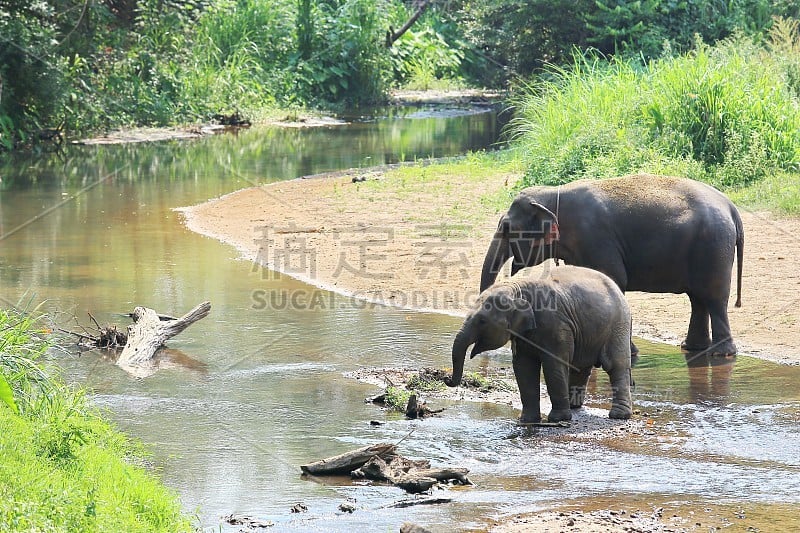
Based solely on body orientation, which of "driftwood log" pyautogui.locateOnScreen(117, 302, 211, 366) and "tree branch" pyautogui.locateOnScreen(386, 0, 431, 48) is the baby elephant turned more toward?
the driftwood log

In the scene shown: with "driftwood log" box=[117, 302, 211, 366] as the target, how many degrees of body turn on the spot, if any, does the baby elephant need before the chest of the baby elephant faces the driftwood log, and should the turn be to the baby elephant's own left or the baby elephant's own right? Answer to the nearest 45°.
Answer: approximately 90° to the baby elephant's own right

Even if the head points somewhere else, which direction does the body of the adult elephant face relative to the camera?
to the viewer's left

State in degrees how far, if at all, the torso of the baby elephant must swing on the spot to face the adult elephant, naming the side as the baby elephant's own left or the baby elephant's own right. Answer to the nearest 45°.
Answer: approximately 135° to the baby elephant's own right

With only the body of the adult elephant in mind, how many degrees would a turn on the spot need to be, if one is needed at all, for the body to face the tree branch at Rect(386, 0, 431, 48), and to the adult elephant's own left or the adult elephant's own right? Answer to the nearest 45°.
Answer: approximately 90° to the adult elephant's own right

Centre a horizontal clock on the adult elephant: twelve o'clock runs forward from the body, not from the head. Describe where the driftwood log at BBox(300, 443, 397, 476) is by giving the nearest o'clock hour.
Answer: The driftwood log is roughly at 10 o'clock from the adult elephant.

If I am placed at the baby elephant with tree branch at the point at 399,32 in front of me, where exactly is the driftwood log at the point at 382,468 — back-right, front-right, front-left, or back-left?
back-left

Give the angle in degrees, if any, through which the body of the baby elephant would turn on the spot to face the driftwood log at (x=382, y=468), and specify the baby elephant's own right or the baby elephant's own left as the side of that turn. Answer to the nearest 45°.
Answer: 0° — it already faces it

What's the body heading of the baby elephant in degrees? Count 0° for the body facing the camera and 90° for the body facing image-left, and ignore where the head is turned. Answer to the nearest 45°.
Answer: approximately 45°

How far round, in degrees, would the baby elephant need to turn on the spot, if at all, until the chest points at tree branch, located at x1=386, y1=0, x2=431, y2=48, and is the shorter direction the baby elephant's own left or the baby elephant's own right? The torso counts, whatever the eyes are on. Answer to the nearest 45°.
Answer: approximately 135° to the baby elephant's own right
